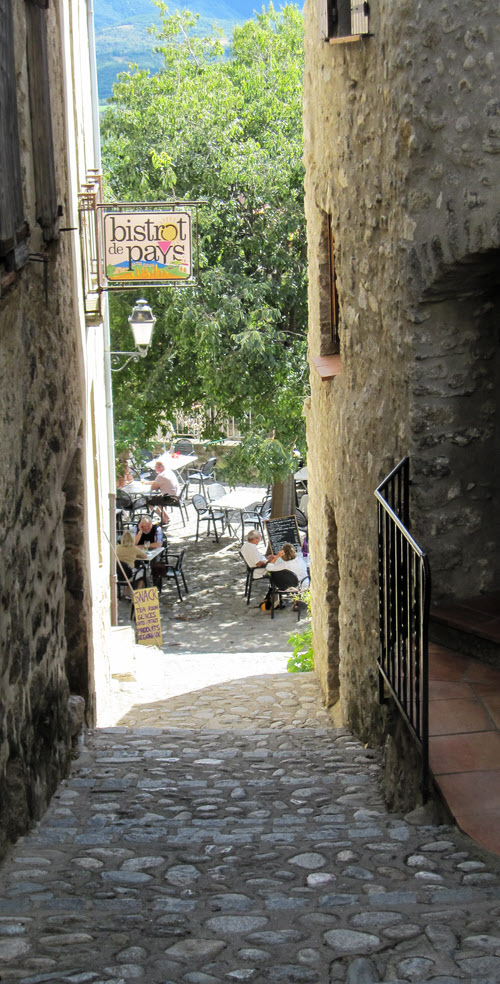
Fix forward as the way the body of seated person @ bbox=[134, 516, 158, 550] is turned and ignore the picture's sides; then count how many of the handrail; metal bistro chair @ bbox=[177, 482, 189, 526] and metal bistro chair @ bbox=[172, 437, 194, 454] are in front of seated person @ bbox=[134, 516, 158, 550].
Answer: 1

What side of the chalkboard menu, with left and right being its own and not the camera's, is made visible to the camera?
front

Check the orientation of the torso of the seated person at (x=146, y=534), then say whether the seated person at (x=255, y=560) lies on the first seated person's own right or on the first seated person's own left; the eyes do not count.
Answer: on the first seated person's own left

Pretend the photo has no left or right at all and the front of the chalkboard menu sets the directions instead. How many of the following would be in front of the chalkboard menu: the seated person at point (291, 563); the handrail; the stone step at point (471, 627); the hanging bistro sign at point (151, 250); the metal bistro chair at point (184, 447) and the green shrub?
5

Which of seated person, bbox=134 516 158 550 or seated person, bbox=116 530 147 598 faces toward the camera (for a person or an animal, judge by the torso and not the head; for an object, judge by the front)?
seated person, bbox=134 516 158 550

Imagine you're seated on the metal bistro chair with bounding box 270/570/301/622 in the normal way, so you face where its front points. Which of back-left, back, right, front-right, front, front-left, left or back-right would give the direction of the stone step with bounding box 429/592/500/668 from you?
back

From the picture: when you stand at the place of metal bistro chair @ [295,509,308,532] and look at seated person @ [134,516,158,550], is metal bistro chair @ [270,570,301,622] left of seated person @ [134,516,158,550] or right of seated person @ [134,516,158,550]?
left

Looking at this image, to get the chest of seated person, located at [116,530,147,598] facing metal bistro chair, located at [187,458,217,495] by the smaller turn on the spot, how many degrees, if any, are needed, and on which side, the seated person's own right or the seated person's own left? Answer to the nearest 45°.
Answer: approximately 45° to the seated person's own left

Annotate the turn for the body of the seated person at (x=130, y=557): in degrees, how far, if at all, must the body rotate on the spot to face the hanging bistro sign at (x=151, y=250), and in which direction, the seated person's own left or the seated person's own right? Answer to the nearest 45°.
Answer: approximately 135° to the seated person's own right

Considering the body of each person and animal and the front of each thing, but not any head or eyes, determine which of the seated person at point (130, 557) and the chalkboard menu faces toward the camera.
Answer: the chalkboard menu

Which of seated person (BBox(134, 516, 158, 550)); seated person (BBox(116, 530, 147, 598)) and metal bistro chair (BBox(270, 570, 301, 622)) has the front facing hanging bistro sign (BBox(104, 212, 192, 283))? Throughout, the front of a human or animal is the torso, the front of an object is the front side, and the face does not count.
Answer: seated person (BBox(134, 516, 158, 550))

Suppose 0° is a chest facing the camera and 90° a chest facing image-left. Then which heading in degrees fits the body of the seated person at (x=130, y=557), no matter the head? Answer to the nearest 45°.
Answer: approximately 225°

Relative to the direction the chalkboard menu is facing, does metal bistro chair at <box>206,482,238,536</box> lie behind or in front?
behind

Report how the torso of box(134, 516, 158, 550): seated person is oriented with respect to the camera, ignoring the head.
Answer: toward the camera
